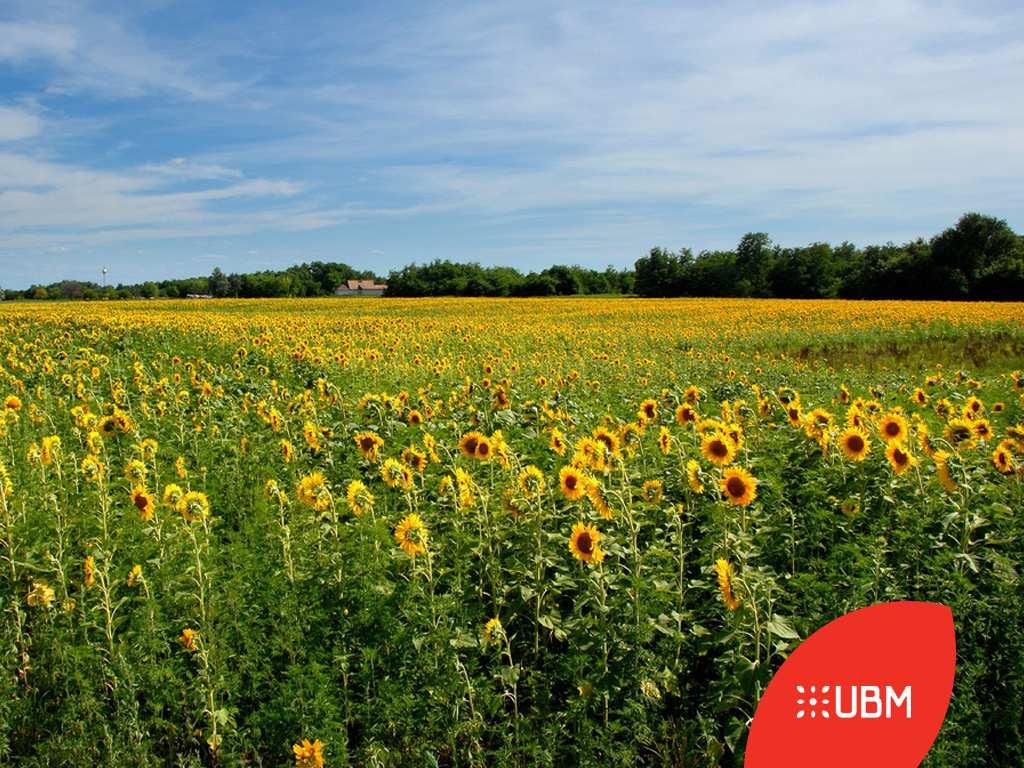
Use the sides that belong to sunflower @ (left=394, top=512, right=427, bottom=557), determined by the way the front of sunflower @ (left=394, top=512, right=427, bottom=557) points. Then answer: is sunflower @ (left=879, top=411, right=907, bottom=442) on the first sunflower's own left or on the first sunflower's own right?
on the first sunflower's own left

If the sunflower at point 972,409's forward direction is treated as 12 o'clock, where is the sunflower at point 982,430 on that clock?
the sunflower at point 982,430 is roughly at 12 o'clock from the sunflower at point 972,409.
